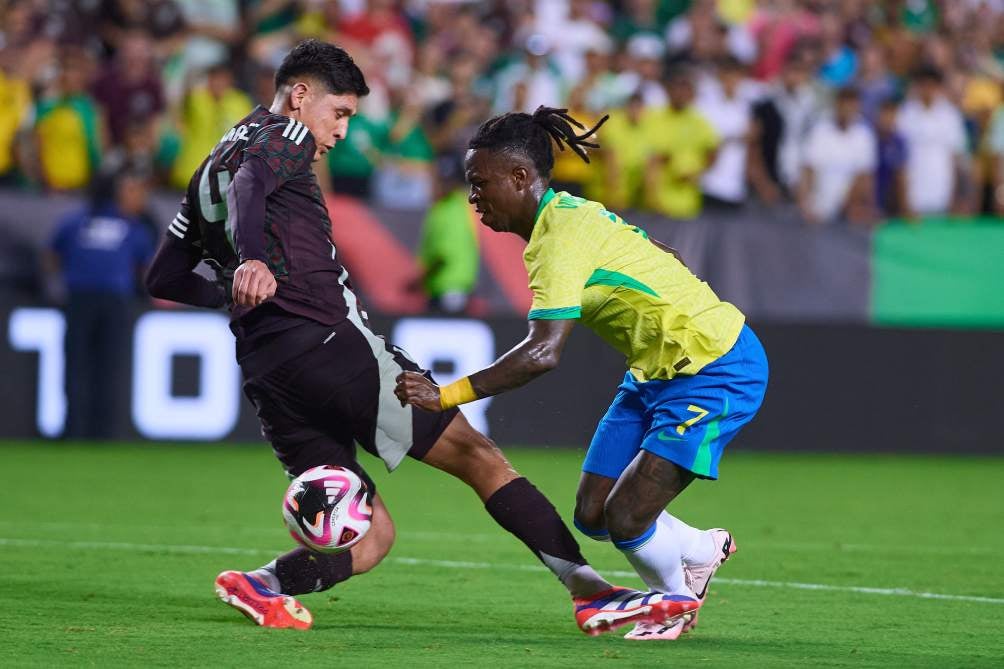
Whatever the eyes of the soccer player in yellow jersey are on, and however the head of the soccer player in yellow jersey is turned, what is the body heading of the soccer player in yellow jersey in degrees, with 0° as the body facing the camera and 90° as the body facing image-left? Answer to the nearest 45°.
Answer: approximately 90°

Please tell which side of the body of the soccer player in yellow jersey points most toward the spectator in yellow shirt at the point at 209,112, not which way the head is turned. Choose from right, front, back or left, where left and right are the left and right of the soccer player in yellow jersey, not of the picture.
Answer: right

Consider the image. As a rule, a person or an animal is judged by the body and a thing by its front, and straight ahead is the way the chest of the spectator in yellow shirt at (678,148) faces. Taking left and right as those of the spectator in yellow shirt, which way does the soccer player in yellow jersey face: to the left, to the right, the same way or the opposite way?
to the right

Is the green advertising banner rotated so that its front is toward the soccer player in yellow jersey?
yes

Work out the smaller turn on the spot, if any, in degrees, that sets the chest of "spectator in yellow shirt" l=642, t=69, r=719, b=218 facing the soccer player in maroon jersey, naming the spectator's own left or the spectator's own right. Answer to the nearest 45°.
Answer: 0° — they already face them

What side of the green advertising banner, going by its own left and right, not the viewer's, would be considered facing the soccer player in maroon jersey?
front

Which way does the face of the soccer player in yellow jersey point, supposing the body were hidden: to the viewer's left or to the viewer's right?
to the viewer's left

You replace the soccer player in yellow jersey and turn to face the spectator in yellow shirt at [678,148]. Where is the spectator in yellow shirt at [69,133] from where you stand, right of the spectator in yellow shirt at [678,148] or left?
left

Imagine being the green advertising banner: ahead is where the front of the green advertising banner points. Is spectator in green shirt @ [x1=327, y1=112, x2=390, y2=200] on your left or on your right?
on your right

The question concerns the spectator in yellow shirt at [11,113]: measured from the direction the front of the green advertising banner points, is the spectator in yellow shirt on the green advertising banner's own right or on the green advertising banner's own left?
on the green advertising banner's own right

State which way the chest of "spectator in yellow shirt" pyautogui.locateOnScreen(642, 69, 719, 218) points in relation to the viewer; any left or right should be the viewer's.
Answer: facing the viewer

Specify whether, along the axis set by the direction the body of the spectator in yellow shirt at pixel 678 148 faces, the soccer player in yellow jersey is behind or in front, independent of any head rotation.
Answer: in front

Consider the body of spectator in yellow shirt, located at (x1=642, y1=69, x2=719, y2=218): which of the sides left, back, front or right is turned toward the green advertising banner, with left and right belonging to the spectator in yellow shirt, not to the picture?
left

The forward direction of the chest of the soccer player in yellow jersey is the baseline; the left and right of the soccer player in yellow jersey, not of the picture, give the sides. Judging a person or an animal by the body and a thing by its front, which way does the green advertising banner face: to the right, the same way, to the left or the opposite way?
to the left

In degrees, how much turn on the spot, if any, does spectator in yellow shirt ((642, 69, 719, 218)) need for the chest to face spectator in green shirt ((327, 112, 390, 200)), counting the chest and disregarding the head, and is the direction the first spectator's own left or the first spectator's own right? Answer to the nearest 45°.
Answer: approximately 90° to the first spectator's own right
